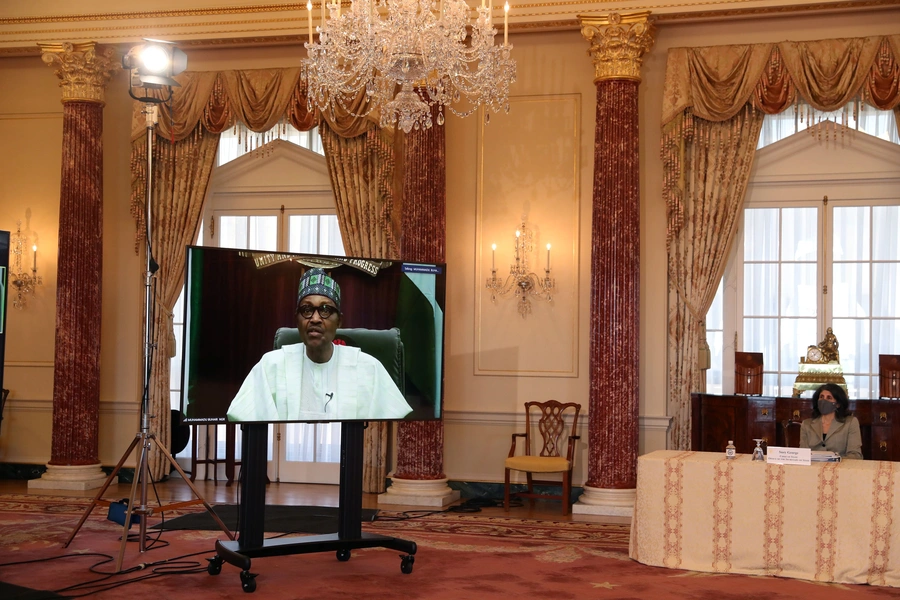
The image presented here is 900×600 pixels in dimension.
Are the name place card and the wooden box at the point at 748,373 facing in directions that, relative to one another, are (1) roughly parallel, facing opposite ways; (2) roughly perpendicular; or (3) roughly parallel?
roughly parallel

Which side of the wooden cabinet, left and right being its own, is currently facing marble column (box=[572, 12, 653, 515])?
right

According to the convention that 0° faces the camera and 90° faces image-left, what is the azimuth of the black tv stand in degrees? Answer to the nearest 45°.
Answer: approximately 315°

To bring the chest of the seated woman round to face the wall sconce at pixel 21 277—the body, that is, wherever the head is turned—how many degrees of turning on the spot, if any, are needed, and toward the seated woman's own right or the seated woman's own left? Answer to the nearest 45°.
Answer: approximately 45° to the seated woman's own right

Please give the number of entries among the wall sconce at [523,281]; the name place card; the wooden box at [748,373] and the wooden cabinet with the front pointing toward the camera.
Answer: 4

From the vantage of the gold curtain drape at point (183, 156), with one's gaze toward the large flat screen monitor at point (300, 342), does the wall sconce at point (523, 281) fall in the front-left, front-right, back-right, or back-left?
front-left

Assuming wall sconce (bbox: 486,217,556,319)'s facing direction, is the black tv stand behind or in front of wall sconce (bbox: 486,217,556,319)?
in front

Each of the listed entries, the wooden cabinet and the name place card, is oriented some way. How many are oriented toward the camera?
2

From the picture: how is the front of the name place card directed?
toward the camera

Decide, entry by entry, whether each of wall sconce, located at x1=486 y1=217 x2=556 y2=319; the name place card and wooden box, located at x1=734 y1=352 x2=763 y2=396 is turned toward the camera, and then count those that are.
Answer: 3

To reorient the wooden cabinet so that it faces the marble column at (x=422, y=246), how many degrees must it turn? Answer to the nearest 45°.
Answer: approximately 90° to its right

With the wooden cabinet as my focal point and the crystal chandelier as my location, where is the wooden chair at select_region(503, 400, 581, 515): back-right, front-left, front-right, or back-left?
front-left

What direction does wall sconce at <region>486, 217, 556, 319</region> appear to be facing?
toward the camera

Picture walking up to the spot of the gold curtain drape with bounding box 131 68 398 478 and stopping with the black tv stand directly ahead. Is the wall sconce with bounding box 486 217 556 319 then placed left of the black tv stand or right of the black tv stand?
left

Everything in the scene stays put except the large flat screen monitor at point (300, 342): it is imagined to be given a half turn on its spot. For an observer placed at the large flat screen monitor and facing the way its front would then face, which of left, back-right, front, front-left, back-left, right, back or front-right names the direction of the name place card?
back-right

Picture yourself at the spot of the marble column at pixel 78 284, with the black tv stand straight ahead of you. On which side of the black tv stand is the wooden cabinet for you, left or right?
left

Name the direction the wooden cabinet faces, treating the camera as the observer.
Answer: facing the viewer

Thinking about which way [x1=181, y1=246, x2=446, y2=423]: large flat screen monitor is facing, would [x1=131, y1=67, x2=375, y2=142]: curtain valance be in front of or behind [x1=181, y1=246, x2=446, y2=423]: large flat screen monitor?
behind
